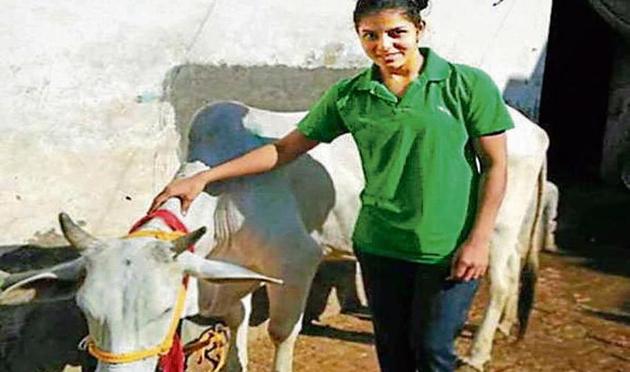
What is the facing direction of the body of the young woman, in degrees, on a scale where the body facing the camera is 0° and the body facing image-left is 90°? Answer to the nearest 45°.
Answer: approximately 0°
